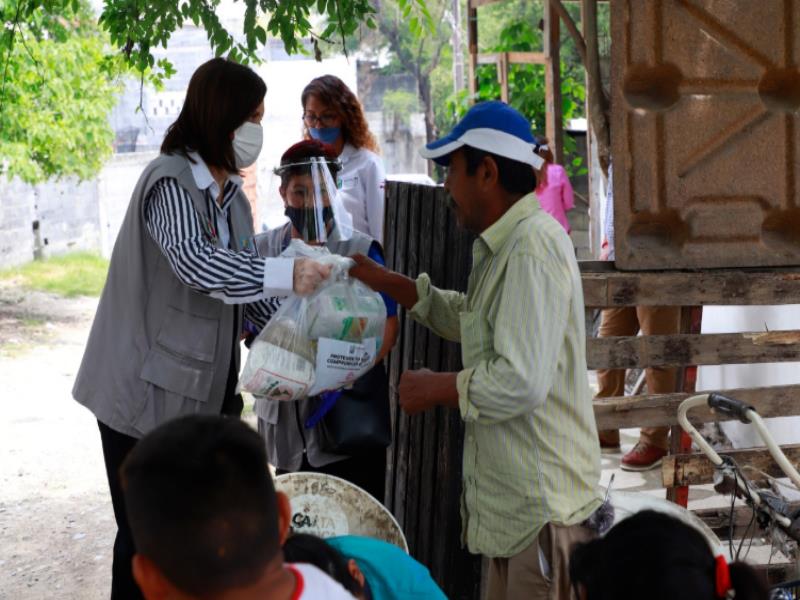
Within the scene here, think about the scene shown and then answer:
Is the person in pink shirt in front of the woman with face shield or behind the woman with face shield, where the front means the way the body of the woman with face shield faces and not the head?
behind

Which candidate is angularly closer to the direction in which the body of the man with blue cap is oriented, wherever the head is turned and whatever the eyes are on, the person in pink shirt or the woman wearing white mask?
the woman wearing white mask

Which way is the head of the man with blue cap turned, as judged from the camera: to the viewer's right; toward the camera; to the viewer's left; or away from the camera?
to the viewer's left

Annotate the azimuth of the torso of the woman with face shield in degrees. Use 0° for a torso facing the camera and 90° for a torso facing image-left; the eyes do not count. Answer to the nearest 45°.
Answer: approximately 0°

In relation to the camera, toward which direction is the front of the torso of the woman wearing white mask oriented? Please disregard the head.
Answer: to the viewer's right

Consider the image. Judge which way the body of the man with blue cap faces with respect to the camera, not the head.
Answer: to the viewer's left

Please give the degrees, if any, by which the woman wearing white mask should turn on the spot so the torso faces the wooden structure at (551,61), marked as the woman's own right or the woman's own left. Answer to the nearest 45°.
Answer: approximately 45° to the woman's own left

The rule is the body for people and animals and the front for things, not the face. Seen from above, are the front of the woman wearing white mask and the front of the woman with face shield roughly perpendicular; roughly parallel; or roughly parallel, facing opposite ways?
roughly perpendicular

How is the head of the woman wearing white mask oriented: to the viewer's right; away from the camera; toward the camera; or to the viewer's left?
to the viewer's right
